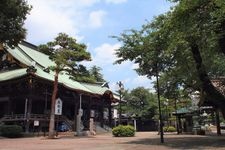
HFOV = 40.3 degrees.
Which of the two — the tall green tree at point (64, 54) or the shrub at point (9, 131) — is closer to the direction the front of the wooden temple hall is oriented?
the tall green tree

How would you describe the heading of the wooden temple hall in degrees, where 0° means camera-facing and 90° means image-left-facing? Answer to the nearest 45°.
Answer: approximately 315°

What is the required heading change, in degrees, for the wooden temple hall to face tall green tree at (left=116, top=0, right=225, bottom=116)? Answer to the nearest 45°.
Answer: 0° — it already faces it

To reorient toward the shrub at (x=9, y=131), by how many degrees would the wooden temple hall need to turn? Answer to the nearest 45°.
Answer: approximately 45° to its right

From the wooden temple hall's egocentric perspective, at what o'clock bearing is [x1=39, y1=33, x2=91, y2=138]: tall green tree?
The tall green tree is roughly at 12 o'clock from the wooden temple hall.

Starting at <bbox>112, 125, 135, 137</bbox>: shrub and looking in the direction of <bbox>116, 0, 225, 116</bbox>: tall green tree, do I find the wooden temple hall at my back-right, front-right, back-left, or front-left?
back-right
